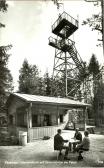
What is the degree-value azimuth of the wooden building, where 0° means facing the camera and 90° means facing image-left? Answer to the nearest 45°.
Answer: approximately 315°
